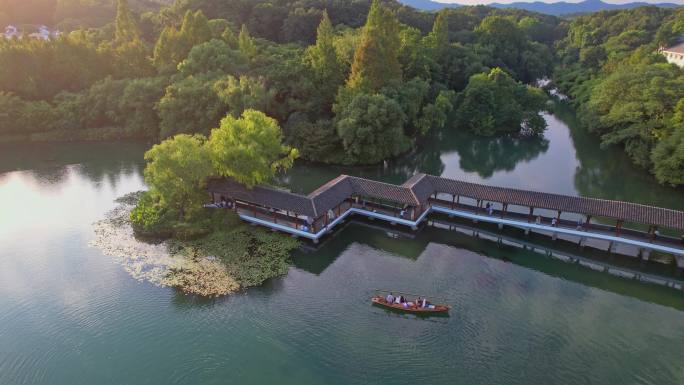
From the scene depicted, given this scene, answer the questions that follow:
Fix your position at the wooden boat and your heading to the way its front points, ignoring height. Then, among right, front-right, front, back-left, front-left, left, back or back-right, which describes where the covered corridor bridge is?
left

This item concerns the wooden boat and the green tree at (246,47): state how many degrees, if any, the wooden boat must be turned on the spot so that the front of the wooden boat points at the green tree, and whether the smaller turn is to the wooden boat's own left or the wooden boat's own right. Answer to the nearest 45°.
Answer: approximately 45° to the wooden boat's own right

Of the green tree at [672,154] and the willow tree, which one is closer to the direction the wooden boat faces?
the willow tree

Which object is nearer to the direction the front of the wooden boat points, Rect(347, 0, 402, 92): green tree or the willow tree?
the willow tree

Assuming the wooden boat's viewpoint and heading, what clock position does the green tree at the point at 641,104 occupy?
The green tree is roughly at 4 o'clock from the wooden boat.

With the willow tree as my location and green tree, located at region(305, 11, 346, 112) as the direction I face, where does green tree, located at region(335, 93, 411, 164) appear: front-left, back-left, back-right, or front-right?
front-right

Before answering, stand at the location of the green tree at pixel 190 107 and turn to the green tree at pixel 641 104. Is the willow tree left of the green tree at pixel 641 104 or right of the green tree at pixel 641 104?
right

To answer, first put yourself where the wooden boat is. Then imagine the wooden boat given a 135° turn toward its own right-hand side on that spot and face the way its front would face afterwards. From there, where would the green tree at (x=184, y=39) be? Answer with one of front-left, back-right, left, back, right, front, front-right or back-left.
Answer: left

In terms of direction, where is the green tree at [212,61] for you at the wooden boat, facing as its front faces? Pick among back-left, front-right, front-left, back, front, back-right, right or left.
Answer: front-right

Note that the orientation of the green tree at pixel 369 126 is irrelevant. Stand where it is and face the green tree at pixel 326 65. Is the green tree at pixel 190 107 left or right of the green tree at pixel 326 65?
left
